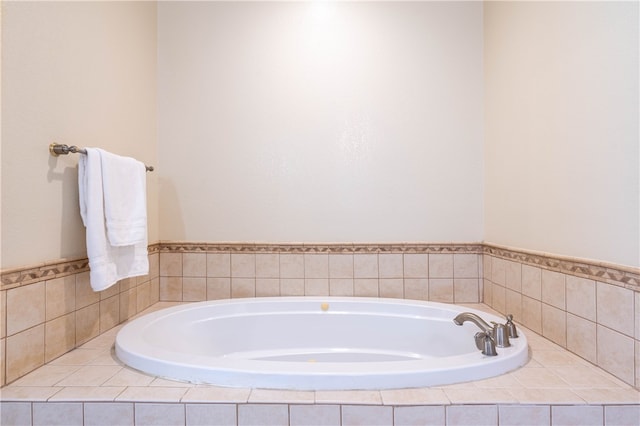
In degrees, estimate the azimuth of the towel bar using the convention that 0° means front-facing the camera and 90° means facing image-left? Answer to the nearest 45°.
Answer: approximately 270°

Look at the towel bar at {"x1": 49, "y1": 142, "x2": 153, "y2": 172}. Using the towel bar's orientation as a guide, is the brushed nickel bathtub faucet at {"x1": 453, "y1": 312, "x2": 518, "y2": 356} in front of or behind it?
in front
